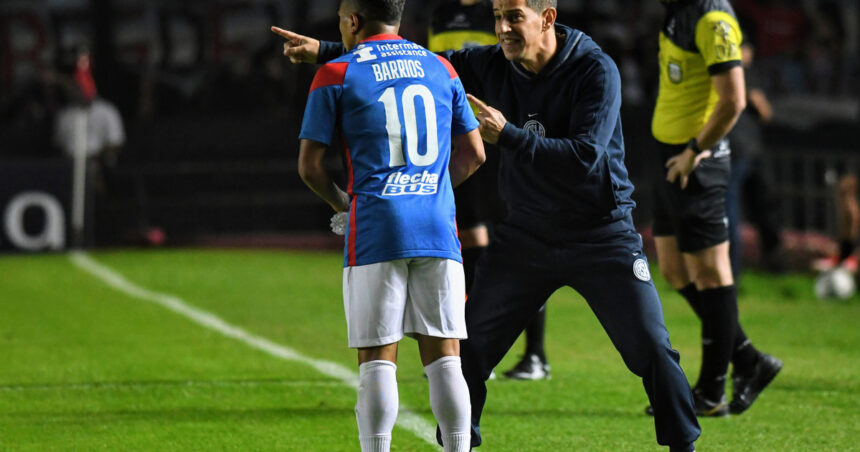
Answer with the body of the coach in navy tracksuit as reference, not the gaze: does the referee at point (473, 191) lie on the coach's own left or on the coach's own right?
on the coach's own right

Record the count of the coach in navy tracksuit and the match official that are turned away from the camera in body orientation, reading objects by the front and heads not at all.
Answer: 0

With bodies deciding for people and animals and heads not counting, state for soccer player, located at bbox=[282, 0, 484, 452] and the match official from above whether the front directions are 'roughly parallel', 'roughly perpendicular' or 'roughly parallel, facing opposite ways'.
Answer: roughly perpendicular

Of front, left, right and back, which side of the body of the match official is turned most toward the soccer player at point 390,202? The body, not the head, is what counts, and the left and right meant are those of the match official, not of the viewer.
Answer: front

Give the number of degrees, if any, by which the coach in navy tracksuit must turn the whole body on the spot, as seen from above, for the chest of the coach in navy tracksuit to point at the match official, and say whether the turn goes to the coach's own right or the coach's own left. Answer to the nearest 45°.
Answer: approximately 180°

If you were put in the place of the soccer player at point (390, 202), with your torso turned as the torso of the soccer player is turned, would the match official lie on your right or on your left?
on your right

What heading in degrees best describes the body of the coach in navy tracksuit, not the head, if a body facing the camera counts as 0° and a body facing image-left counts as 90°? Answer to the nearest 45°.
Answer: approximately 45°

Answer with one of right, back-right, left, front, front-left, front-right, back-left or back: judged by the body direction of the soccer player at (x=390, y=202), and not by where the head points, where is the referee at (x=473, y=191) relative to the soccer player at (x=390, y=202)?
front-right
